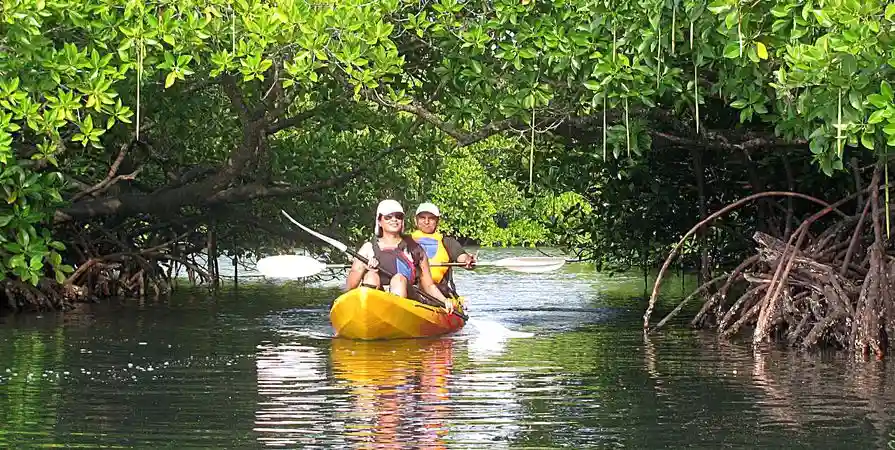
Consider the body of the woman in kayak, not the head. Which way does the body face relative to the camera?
toward the camera

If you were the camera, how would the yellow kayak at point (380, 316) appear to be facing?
facing the viewer and to the left of the viewer

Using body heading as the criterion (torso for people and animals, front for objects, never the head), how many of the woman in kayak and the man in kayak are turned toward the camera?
2

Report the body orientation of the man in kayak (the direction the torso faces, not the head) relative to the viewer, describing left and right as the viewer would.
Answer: facing the viewer
